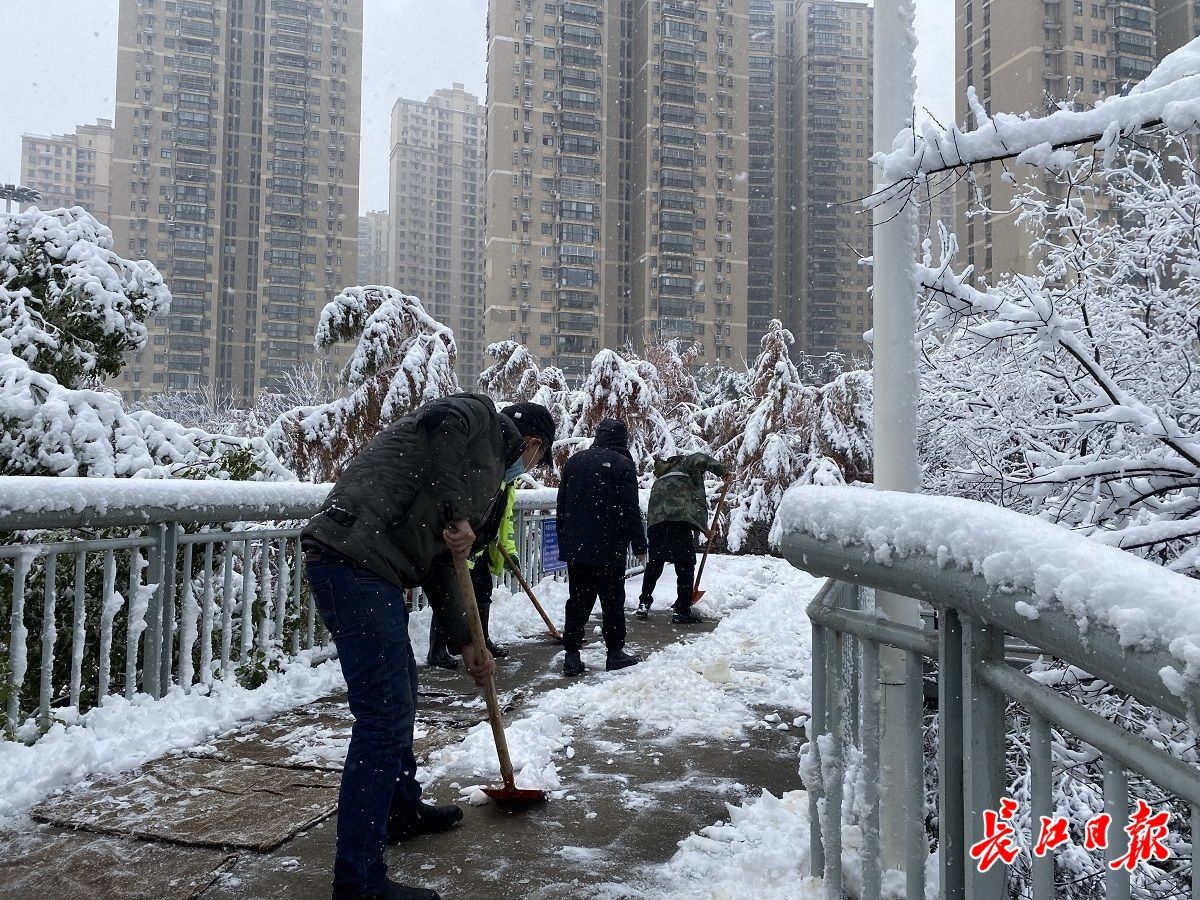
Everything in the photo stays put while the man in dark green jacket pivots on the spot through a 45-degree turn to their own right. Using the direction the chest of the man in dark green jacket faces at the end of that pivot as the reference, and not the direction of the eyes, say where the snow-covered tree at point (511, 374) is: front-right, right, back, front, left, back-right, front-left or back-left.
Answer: back-left

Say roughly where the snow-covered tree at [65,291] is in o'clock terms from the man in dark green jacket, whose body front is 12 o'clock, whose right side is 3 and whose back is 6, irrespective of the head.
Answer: The snow-covered tree is roughly at 8 o'clock from the man in dark green jacket.

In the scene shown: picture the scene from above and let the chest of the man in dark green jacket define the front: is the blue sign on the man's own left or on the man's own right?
on the man's own left

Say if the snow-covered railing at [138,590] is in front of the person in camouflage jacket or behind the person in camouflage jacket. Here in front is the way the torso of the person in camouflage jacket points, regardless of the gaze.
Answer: behind

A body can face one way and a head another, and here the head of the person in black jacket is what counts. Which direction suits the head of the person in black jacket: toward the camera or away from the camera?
away from the camera

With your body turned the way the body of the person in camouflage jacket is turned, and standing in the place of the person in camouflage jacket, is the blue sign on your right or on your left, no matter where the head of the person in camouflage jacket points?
on your left

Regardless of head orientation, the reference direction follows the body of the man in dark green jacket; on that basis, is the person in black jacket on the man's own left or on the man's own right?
on the man's own left

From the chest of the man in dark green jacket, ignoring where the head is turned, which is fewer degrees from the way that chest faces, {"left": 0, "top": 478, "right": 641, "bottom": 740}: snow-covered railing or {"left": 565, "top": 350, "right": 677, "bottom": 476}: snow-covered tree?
the snow-covered tree

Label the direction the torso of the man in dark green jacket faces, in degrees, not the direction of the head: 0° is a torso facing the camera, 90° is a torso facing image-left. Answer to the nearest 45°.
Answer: approximately 270°

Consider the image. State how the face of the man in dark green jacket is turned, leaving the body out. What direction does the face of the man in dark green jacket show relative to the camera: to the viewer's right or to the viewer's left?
to the viewer's right

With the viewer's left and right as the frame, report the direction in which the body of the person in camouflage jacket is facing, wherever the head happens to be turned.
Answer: facing away from the viewer and to the right of the viewer
